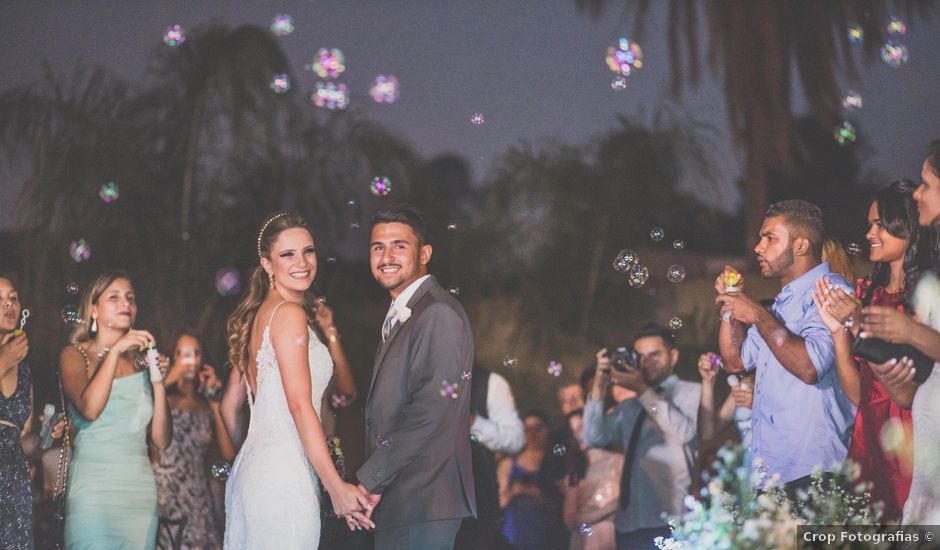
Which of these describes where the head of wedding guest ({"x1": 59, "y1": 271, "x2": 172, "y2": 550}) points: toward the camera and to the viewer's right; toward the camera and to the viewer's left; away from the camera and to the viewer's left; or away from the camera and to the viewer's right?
toward the camera and to the viewer's right

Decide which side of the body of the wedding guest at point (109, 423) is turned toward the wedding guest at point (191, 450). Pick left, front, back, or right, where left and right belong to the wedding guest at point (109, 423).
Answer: left

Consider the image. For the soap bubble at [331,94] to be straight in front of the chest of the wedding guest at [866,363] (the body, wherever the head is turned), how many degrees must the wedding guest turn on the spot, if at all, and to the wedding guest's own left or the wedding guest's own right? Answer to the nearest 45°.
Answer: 0° — they already face it

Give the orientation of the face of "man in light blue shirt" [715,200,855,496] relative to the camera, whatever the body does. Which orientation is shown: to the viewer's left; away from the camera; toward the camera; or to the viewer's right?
to the viewer's left

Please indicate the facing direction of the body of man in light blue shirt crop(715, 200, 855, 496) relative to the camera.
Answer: to the viewer's left

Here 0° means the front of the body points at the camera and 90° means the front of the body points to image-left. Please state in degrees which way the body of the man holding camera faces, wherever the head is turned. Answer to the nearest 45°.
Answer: approximately 45°

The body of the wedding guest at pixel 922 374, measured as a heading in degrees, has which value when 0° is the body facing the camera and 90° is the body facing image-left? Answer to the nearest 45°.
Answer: approximately 90°
